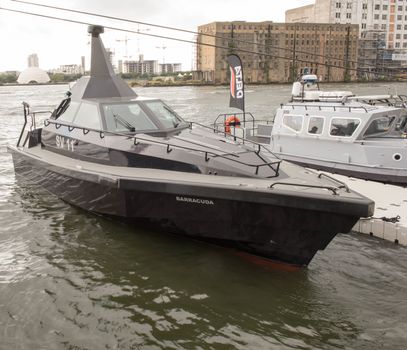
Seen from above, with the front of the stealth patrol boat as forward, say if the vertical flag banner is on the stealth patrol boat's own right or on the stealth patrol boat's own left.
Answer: on the stealth patrol boat's own left

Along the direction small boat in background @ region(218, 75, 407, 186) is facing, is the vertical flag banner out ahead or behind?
behind

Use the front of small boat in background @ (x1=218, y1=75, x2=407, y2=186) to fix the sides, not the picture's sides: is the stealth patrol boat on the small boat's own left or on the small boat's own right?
on the small boat's own right

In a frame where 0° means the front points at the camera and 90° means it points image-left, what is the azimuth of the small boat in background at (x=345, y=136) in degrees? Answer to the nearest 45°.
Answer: approximately 315°

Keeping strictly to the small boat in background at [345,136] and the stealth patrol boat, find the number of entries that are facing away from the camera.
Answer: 0

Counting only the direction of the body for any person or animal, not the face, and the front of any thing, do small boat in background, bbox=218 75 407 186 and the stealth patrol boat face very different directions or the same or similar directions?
same or similar directions

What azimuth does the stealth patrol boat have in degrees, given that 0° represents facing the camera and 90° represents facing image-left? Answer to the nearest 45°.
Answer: approximately 315°

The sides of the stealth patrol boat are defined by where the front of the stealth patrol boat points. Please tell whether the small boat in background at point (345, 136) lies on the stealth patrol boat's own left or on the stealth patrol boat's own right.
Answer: on the stealth patrol boat's own left
